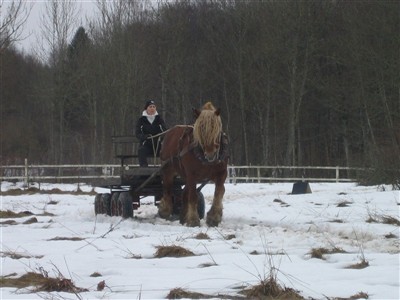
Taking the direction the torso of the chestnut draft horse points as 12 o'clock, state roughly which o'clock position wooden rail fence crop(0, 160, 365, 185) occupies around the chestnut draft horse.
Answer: The wooden rail fence is roughly at 7 o'clock from the chestnut draft horse.

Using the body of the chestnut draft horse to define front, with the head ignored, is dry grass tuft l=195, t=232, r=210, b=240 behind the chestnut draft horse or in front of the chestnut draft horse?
in front

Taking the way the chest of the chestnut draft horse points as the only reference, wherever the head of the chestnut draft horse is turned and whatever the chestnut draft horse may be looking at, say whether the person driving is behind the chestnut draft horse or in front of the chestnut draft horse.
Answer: behind

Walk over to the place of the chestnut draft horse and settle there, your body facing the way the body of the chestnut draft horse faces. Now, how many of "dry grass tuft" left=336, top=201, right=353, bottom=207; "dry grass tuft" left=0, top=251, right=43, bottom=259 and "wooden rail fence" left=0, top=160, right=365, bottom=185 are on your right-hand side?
1

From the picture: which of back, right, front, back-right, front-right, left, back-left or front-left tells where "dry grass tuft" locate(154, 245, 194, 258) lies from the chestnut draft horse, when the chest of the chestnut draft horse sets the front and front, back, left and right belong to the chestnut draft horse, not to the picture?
front-right

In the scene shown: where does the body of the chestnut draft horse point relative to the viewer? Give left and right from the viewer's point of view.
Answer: facing the viewer and to the right of the viewer

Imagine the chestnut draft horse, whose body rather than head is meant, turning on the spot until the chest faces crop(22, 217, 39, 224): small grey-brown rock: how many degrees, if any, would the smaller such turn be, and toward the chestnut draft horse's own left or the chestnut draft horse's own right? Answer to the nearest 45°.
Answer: approximately 135° to the chestnut draft horse's own right

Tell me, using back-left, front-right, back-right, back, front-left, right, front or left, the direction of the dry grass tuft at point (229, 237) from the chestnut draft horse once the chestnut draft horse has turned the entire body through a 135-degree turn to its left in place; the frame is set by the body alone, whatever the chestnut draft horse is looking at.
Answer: back
